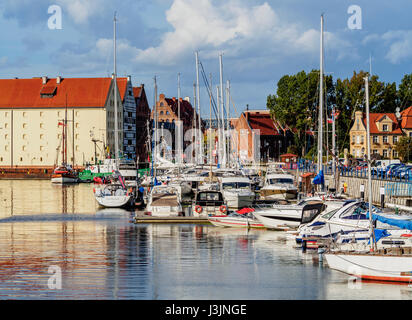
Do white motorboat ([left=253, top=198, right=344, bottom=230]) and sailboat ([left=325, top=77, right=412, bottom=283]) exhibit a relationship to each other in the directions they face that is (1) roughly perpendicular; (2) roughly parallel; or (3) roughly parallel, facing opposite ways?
roughly parallel

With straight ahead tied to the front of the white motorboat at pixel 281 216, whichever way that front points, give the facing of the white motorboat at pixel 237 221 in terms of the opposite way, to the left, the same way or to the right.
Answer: the same way

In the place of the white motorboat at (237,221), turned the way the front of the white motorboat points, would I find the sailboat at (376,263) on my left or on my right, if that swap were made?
on my left

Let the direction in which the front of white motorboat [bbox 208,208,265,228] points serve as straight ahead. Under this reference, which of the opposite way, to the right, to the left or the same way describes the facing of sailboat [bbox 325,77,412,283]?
the same way

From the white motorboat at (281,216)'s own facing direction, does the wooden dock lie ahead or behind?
ahead

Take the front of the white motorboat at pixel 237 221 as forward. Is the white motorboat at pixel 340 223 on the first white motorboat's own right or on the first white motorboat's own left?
on the first white motorboat's own left

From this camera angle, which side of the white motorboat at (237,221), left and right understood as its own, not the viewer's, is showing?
left

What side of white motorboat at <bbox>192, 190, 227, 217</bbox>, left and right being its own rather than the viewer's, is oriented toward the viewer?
back

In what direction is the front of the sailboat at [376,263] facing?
to the viewer's left

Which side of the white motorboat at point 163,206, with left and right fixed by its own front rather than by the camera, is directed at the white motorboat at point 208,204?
right

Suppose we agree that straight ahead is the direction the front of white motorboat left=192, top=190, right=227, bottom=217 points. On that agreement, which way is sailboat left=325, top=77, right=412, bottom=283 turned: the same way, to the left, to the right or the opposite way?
to the left

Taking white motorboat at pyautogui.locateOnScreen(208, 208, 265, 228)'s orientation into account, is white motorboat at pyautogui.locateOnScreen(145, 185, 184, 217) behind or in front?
in front

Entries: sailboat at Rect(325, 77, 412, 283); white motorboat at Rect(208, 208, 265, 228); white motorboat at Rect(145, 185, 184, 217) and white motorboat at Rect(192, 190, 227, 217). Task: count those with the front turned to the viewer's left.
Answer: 2

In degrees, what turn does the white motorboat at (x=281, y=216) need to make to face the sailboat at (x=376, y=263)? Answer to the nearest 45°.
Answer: approximately 90° to its left

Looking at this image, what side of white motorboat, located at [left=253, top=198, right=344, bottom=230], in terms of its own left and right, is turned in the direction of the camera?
left
